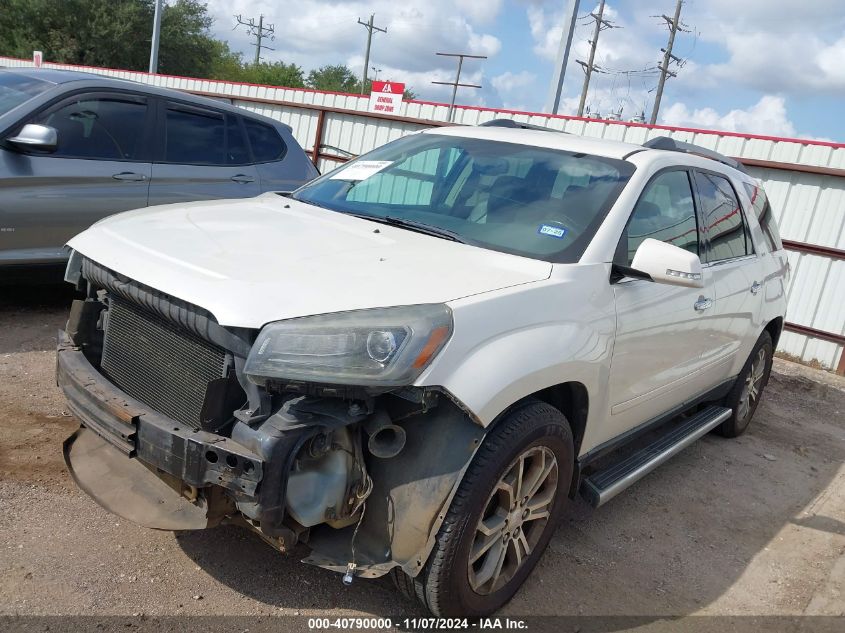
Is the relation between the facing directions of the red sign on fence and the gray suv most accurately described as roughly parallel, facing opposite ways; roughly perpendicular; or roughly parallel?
roughly perpendicular

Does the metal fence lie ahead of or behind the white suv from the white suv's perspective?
behind

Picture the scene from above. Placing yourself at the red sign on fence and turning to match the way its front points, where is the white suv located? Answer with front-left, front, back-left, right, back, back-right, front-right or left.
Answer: front

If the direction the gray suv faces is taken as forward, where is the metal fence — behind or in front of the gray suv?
behind

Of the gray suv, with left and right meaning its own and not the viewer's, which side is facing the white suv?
left

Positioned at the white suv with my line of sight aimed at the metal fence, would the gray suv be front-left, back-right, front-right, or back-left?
front-left

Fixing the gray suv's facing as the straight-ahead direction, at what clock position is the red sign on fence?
The red sign on fence is roughly at 4 o'clock from the gray suv.

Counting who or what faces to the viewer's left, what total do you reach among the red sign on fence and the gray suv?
1

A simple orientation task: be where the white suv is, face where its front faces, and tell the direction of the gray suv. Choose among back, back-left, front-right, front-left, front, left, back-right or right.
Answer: right

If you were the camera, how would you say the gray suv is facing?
facing to the left of the viewer

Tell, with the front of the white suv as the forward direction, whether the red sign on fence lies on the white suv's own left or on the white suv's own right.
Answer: on the white suv's own right

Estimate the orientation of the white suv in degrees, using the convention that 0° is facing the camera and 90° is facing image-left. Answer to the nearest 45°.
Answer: approximately 45°

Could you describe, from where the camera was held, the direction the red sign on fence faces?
facing the viewer

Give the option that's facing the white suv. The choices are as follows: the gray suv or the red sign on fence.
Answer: the red sign on fence
